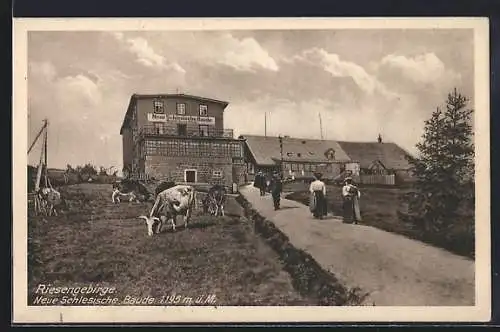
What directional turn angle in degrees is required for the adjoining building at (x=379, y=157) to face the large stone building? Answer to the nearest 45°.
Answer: approximately 90° to its right

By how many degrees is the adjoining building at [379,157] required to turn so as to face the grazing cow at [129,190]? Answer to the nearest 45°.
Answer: approximately 90° to its right

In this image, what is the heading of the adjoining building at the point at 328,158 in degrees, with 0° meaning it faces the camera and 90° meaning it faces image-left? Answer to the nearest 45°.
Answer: approximately 0°

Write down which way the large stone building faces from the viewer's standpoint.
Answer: facing the viewer

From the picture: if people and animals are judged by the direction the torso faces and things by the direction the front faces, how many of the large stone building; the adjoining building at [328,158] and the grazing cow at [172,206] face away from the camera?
0

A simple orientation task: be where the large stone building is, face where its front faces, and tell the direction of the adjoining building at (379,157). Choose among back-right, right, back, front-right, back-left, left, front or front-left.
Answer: left

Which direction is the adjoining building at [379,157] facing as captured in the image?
toward the camera
